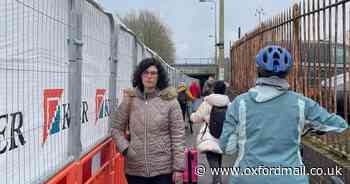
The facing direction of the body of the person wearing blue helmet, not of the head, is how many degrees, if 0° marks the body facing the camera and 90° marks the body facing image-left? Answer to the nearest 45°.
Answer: approximately 180°

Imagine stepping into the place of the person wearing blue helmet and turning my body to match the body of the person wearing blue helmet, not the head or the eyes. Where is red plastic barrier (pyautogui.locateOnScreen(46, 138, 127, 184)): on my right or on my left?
on my left

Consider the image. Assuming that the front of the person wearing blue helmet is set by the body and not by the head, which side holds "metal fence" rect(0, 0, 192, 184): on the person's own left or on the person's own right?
on the person's own left

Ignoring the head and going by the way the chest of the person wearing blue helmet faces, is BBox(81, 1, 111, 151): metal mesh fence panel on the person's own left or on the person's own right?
on the person's own left

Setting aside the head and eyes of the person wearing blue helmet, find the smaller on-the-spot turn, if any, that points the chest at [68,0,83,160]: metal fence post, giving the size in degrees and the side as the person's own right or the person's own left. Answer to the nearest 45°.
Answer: approximately 90° to the person's own left

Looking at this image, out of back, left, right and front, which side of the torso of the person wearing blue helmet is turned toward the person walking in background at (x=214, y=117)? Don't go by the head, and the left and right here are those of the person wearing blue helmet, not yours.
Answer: front

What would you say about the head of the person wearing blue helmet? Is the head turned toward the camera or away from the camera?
away from the camera
